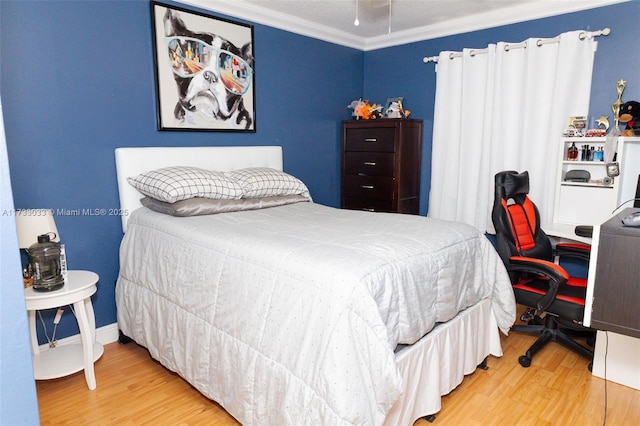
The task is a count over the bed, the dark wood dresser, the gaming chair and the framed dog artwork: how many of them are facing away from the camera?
0

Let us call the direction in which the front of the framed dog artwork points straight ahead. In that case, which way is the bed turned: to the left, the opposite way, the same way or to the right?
the same way

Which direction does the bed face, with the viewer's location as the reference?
facing the viewer and to the right of the viewer

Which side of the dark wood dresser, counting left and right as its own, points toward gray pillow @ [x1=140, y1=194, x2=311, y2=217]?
front

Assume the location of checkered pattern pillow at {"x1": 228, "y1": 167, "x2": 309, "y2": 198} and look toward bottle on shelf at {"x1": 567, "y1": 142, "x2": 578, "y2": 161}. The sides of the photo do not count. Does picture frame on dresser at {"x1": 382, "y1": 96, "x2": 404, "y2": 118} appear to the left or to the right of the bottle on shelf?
left

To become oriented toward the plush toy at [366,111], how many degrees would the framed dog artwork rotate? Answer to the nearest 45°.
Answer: approximately 90° to its left

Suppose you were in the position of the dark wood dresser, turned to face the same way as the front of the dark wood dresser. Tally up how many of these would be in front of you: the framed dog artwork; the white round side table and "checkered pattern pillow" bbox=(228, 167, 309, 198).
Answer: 3

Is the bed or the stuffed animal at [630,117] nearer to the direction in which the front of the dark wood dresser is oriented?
the bed

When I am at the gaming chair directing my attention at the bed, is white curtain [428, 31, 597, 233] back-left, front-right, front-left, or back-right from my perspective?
back-right

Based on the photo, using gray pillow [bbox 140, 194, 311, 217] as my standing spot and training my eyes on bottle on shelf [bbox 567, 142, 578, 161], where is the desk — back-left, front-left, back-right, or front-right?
front-right

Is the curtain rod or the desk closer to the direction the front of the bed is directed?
the desk

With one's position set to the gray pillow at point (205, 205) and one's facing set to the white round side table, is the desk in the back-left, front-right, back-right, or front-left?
back-left

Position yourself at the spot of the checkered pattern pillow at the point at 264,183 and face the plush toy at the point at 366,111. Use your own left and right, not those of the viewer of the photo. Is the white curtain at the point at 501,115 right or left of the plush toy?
right

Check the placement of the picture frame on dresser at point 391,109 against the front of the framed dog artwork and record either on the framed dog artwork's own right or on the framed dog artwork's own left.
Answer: on the framed dog artwork's own left

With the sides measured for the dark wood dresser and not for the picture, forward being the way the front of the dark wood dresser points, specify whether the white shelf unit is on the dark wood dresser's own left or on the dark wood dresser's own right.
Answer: on the dark wood dresser's own left

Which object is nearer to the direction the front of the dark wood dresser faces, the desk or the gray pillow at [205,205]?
the gray pillow

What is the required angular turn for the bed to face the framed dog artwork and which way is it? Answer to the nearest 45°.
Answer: approximately 180°

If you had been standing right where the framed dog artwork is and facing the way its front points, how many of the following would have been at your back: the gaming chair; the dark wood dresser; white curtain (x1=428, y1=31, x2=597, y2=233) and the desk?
0

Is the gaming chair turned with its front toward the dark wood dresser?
no

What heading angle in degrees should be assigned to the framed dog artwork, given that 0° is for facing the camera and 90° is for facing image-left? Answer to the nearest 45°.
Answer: approximately 315°
